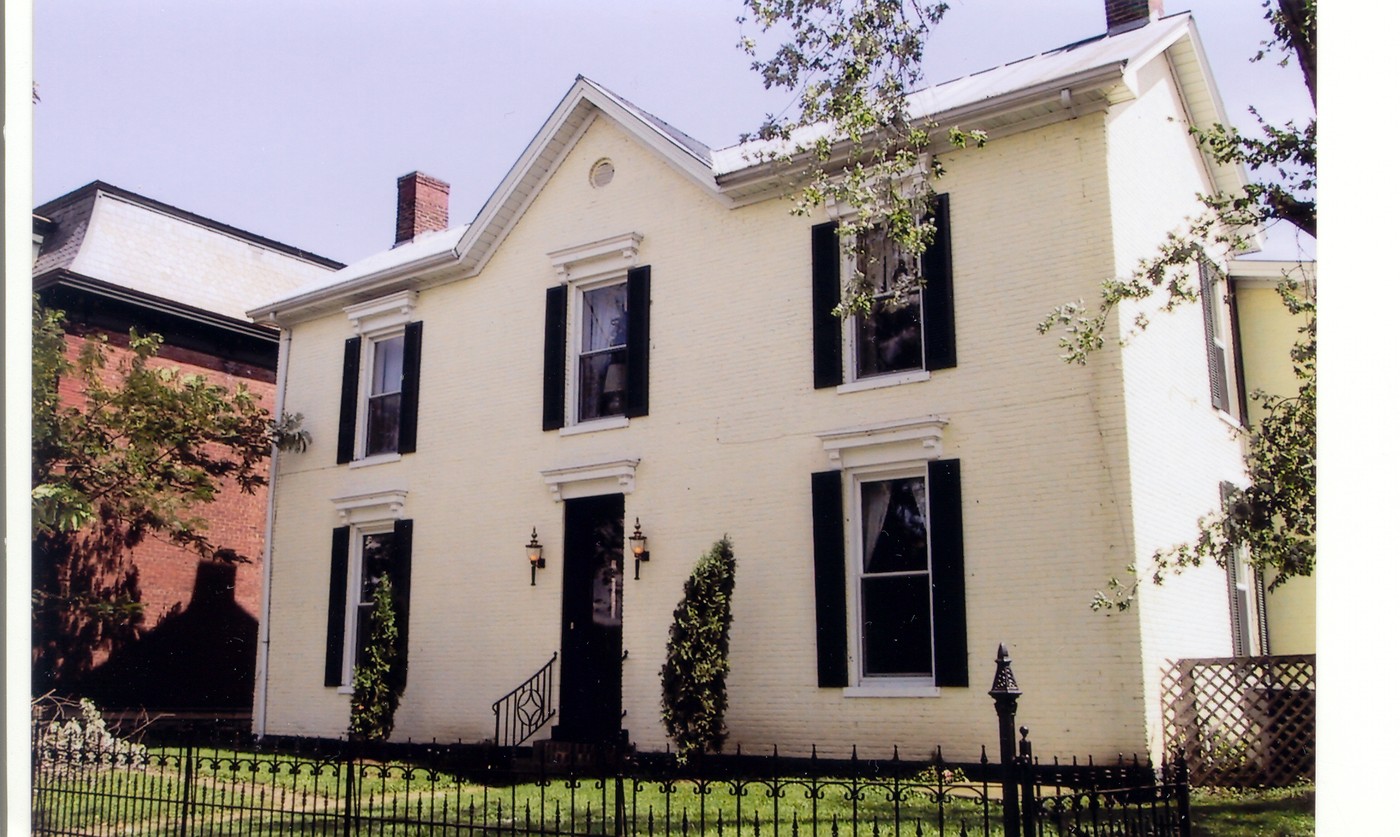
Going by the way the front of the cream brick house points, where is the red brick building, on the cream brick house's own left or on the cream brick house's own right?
on the cream brick house's own right

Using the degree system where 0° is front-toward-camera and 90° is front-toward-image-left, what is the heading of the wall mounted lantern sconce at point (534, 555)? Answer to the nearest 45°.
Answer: approximately 45°

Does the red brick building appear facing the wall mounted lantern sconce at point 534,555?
no

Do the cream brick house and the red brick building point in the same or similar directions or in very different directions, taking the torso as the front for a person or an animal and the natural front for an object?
same or similar directions

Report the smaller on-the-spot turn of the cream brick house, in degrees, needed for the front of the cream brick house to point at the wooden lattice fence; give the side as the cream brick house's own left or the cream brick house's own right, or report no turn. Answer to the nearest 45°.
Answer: approximately 90° to the cream brick house's own left

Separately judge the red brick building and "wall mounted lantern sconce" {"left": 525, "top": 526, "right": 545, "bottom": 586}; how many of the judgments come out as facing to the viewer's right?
0

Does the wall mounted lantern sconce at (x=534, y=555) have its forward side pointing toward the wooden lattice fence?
no

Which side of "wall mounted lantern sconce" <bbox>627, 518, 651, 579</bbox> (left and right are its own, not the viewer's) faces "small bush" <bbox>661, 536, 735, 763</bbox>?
left

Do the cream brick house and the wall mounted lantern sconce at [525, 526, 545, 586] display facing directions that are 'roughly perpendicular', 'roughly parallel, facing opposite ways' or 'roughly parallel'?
roughly parallel

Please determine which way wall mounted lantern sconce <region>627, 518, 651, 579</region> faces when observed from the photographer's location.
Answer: facing the viewer and to the left of the viewer

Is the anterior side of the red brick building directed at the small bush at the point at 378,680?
no

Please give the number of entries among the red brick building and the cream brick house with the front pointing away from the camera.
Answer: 0

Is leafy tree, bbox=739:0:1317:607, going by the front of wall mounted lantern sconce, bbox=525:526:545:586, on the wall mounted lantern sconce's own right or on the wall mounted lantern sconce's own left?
on the wall mounted lantern sconce's own left

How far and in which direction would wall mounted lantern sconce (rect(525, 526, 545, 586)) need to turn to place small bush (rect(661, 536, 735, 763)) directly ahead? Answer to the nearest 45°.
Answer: approximately 90° to its left

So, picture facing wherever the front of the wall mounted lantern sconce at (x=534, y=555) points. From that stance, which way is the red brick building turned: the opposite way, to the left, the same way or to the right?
the same way

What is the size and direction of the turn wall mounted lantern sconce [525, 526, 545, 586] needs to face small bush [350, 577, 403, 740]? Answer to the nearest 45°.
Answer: approximately 45° to its right

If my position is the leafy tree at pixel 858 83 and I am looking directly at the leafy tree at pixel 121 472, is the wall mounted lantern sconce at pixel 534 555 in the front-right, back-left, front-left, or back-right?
front-right

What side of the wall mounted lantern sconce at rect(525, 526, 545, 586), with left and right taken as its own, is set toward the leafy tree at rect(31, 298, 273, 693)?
right
